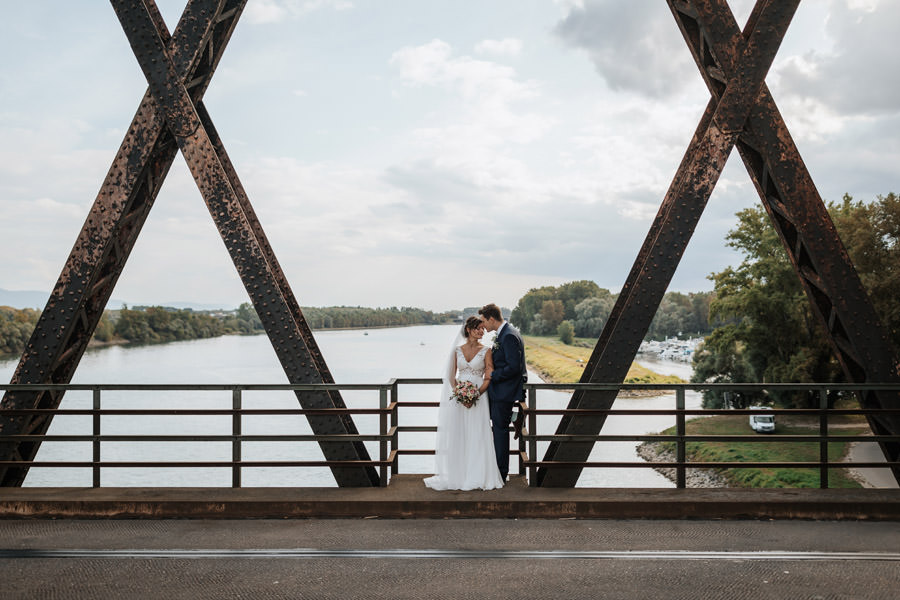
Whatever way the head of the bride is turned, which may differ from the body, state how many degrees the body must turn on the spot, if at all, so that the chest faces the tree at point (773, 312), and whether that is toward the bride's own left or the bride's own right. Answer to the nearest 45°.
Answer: approximately 135° to the bride's own left

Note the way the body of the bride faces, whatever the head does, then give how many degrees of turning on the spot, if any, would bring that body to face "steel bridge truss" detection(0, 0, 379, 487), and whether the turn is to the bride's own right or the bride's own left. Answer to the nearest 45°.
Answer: approximately 90° to the bride's own right

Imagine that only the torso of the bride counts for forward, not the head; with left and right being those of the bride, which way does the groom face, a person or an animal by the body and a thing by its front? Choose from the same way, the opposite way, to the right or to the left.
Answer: to the right

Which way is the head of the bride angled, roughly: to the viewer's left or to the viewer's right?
to the viewer's right

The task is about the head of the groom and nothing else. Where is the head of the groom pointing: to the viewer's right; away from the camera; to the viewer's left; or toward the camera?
to the viewer's left

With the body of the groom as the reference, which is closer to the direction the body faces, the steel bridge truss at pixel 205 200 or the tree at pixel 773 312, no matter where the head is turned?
the steel bridge truss

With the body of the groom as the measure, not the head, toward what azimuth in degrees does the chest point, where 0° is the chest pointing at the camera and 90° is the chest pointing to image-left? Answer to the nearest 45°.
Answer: approximately 90°

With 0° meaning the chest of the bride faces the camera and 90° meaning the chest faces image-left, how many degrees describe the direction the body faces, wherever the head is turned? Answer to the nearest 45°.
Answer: approximately 0°

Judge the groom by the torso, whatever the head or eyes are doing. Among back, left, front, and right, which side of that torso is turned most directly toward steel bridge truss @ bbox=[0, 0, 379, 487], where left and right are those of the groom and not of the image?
front

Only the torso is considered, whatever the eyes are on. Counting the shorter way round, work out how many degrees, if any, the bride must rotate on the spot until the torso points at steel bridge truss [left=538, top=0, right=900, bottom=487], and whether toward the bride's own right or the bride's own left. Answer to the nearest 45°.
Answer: approximately 90° to the bride's own left

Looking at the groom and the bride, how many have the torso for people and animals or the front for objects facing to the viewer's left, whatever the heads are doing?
1
